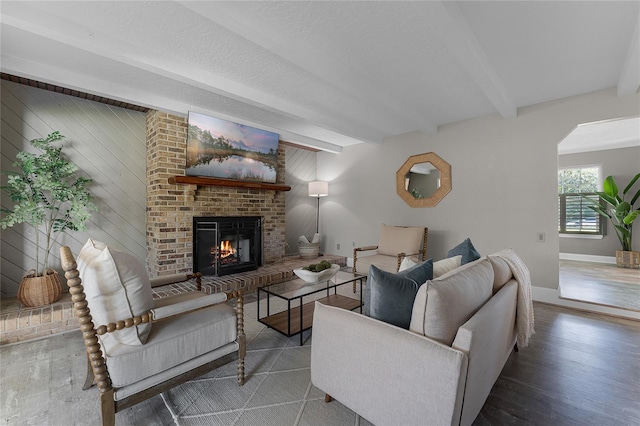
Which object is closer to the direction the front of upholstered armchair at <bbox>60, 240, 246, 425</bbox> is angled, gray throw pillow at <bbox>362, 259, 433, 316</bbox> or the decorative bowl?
the decorative bowl

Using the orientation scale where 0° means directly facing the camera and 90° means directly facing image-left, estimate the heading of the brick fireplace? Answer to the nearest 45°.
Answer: approximately 315°

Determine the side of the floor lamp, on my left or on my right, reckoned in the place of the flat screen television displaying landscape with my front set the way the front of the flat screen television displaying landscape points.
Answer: on my left

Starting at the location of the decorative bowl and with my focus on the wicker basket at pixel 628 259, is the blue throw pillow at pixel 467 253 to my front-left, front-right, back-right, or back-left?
front-right

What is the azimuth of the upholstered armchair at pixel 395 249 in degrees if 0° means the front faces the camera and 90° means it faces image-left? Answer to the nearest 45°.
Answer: approximately 45°

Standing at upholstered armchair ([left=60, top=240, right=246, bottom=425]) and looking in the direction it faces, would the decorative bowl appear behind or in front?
in front

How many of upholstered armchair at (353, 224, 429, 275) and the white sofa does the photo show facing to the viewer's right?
0

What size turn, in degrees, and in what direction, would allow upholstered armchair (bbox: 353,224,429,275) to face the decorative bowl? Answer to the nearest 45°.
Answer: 0° — it already faces it

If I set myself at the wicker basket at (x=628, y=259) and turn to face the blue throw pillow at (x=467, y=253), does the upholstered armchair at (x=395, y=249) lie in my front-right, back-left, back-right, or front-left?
front-right

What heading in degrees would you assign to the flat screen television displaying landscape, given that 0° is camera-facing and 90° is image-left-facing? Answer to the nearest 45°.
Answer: approximately 315°

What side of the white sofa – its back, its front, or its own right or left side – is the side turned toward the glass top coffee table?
front

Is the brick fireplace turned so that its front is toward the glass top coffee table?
yes

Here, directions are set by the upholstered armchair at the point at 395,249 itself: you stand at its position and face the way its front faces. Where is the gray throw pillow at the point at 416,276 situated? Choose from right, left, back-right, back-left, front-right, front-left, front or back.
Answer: front-left
